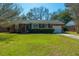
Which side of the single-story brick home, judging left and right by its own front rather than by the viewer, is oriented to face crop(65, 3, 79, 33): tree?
left

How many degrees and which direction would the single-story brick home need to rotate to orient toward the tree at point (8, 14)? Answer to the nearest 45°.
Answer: approximately 90° to its right

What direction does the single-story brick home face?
toward the camera

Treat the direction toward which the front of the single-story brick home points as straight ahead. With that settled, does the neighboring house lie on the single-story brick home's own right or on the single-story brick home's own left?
on the single-story brick home's own left
